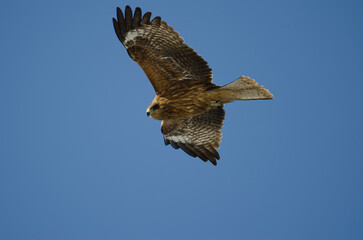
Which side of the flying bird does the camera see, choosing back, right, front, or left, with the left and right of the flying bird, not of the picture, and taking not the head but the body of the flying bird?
left
